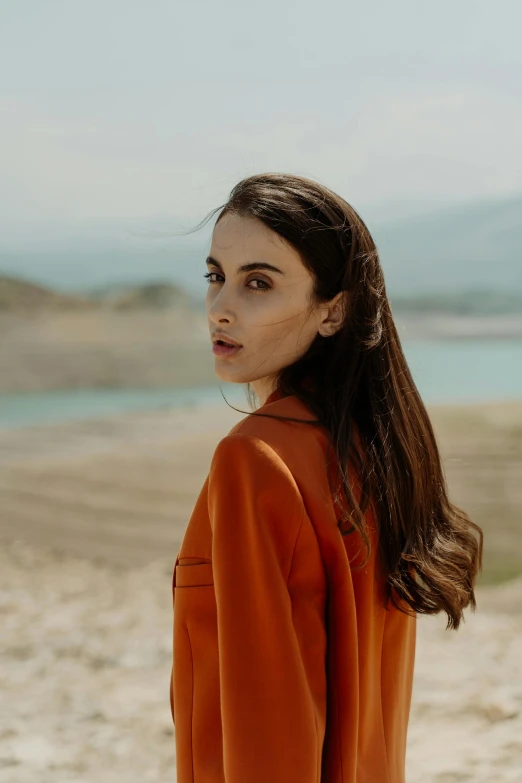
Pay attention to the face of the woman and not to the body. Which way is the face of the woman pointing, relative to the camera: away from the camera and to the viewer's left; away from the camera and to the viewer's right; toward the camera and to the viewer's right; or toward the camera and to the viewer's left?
toward the camera and to the viewer's left

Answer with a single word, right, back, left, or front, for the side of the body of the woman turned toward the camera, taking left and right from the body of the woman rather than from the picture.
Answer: left
